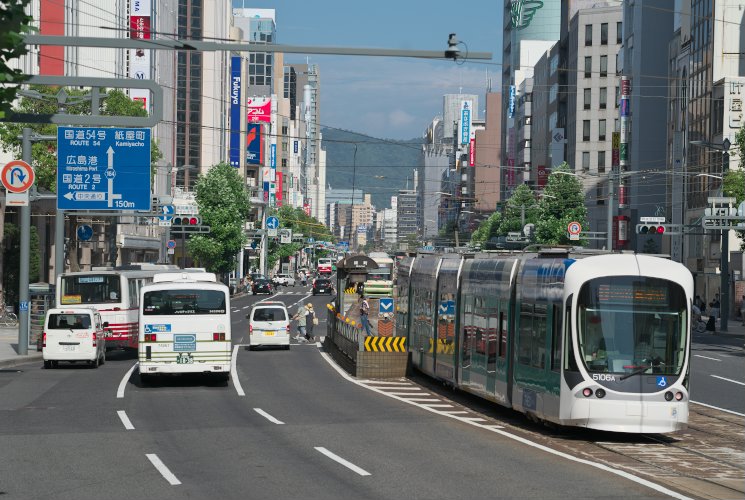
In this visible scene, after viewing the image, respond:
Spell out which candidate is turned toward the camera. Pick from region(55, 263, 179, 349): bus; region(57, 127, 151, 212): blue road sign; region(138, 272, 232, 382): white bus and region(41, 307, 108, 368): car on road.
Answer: the blue road sign

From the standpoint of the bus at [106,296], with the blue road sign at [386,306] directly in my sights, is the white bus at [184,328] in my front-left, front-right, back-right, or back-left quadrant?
front-right

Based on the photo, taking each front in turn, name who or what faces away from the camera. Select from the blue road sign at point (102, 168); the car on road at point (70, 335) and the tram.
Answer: the car on road

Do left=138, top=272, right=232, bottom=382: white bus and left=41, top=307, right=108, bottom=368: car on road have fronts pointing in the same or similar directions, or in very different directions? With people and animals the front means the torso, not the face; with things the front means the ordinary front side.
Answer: same or similar directions

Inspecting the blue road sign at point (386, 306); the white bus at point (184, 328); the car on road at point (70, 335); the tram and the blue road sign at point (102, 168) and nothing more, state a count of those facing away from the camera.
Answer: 2

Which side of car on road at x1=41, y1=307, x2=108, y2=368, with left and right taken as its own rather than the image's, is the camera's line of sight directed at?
back

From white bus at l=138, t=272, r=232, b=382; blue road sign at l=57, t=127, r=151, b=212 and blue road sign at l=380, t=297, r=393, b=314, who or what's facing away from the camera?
the white bus

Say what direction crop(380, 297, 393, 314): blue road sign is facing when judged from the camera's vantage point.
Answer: facing the viewer

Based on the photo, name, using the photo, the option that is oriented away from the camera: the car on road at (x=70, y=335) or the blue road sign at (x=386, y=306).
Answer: the car on road

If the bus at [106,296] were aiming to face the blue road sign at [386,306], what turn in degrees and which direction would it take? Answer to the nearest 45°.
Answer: approximately 90° to its right

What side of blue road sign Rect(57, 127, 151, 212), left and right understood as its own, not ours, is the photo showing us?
front

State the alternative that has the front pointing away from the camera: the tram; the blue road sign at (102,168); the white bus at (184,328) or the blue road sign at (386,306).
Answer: the white bus

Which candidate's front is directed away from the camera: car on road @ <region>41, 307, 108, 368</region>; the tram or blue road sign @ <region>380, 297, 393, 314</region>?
the car on road
